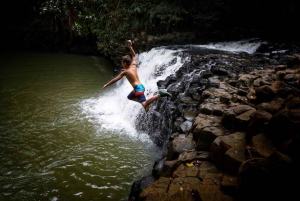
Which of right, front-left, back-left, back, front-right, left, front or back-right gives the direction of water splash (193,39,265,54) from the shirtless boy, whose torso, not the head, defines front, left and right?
right

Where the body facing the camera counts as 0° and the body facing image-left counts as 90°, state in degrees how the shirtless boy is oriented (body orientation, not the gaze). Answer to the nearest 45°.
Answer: approximately 135°
